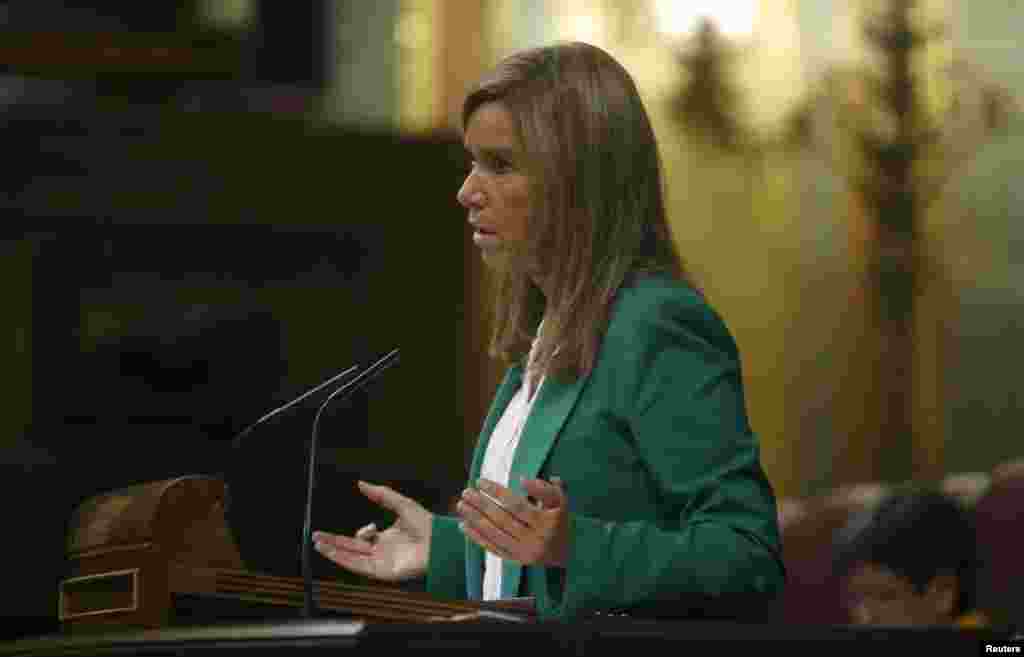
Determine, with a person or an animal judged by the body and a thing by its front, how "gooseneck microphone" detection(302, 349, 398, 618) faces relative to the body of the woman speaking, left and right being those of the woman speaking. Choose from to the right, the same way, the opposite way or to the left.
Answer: the opposite way

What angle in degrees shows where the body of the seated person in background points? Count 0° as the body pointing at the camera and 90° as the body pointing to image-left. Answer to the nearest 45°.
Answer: approximately 45°

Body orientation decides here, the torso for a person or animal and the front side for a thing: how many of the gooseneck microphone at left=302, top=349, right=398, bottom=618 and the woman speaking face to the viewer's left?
1

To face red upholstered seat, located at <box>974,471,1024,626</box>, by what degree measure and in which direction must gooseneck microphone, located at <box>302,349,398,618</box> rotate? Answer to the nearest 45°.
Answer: approximately 45° to its left

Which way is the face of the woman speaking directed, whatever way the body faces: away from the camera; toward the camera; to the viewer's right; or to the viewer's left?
to the viewer's left

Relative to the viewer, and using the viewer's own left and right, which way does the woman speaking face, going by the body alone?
facing to the left of the viewer

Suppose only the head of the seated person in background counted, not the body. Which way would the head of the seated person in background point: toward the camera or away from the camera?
toward the camera

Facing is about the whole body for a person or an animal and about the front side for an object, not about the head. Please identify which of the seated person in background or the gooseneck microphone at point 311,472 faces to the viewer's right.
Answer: the gooseneck microphone

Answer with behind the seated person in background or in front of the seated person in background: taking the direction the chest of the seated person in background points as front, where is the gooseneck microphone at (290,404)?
in front

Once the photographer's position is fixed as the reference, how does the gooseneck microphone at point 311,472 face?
facing to the right of the viewer
